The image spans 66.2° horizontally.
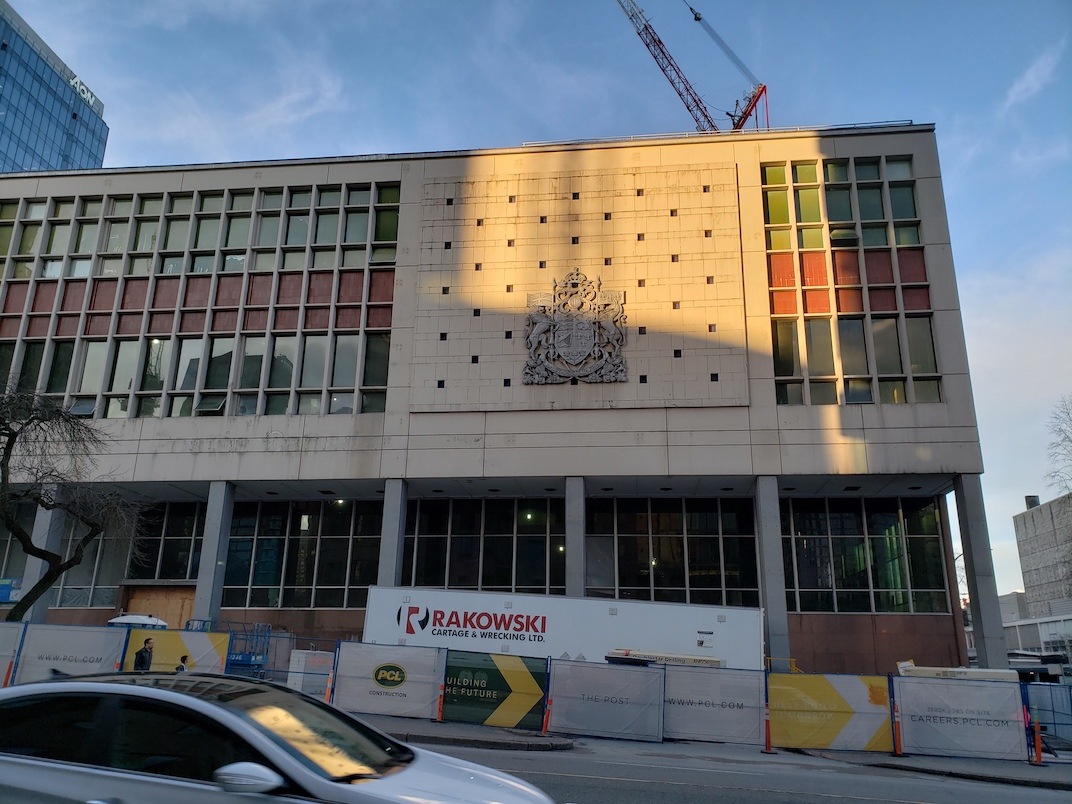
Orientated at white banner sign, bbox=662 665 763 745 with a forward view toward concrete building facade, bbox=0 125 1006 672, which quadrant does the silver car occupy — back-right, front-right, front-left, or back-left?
back-left

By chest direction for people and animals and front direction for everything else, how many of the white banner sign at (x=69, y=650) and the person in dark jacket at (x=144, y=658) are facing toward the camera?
1

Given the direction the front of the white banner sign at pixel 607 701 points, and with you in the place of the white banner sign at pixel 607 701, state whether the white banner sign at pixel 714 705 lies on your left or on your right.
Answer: on your left

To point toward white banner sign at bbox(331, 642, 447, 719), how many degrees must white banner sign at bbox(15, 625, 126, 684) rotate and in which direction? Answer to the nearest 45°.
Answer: approximately 45° to its left

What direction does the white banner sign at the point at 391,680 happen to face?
toward the camera

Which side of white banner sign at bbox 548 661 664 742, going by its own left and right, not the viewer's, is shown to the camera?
front

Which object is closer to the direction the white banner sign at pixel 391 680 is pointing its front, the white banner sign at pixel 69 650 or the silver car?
the silver car

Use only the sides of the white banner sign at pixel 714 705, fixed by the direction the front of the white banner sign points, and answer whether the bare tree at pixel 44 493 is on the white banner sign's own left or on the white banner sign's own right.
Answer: on the white banner sign's own right

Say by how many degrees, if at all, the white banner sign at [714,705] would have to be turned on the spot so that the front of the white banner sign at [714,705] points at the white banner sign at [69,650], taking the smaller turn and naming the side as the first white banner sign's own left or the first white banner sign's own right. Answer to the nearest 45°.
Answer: approximately 90° to the first white banner sign's own right

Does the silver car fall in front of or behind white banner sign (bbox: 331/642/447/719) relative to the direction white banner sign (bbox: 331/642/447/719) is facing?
in front

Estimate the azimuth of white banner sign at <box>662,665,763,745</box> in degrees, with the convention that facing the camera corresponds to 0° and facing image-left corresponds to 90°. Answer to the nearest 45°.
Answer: approximately 0°

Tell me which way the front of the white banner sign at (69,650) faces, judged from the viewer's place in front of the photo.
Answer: facing the viewer

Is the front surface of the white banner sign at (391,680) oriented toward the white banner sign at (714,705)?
no

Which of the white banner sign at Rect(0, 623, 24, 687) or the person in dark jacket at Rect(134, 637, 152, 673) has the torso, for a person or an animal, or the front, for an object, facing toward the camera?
the white banner sign

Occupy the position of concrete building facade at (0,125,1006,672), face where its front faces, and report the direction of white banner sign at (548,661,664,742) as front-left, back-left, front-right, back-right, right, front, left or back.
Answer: front
